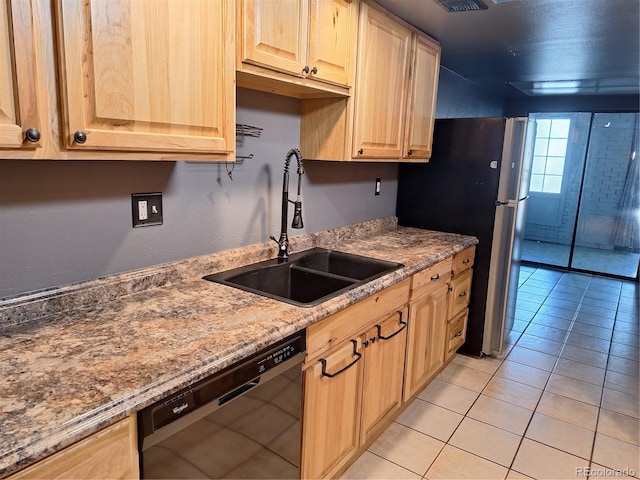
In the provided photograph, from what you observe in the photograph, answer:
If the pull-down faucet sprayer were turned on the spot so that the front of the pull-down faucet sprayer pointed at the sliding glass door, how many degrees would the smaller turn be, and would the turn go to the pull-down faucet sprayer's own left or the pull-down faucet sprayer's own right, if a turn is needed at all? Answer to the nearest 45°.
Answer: approximately 90° to the pull-down faucet sprayer's own left

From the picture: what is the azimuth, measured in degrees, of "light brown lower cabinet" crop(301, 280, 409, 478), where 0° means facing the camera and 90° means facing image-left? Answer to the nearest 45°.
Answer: approximately 315°

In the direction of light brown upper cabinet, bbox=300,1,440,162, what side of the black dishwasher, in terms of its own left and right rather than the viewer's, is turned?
left

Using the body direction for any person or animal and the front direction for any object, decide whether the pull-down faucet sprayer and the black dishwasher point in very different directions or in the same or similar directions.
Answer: same or similar directions

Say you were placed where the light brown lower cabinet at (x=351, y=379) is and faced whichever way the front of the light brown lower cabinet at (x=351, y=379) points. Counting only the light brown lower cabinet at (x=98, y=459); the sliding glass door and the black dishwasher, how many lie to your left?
1

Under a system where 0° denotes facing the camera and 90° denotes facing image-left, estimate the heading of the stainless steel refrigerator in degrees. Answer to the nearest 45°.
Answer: approximately 270°

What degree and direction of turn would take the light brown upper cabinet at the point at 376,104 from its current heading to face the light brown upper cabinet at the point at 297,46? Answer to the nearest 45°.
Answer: approximately 90° to its right

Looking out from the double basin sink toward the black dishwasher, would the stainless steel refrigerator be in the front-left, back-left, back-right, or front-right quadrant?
back-left

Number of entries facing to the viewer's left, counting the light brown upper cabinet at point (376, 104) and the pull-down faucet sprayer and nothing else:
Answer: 0

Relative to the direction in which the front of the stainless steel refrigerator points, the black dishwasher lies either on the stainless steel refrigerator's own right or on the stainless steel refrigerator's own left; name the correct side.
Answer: on the stainless steel refrigerator's own right

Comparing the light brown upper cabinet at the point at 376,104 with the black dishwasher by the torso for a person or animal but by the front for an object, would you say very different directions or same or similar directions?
same or similar directions

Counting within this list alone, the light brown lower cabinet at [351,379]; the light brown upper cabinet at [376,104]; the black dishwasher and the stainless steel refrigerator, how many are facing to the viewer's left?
0

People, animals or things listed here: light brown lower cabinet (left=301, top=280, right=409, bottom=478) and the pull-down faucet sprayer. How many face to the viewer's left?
0
